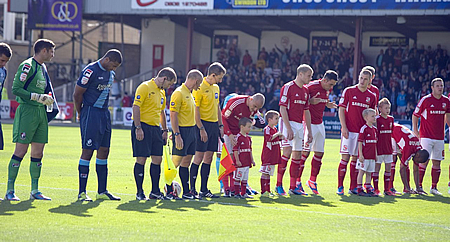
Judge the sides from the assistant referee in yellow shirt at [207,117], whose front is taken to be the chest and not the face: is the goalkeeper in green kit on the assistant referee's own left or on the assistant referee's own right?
on the assistant referee's own right

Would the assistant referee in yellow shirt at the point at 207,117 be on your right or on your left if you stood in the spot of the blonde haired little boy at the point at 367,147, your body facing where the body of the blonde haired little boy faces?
on your right

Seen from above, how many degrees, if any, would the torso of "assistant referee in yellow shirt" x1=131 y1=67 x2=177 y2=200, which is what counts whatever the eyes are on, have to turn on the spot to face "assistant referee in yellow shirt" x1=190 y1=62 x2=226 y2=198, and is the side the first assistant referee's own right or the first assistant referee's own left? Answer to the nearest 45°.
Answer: approximately 90° to the first assistant referee's own left

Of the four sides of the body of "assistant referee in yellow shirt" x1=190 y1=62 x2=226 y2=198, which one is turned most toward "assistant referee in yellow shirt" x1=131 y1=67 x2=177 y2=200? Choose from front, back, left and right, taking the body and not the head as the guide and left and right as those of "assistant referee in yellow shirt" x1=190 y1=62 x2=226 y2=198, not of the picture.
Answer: right

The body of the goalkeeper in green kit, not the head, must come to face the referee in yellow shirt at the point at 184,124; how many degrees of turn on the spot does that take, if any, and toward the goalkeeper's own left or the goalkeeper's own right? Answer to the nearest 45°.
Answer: approximately 45° to the goalkeeper's own left

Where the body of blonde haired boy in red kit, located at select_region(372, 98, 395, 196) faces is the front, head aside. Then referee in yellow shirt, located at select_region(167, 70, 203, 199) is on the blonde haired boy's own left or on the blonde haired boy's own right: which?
on the blonde haired boy's own right

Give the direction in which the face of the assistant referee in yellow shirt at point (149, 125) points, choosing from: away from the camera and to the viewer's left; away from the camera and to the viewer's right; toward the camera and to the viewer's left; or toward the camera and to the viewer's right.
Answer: toward the camera and to the viewer's right

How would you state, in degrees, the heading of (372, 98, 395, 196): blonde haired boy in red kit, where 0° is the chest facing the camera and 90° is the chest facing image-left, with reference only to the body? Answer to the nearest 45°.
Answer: approximately 315°

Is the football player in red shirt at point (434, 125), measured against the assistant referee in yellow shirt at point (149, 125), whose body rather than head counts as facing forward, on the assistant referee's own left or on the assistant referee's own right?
on the assistant referee's own left

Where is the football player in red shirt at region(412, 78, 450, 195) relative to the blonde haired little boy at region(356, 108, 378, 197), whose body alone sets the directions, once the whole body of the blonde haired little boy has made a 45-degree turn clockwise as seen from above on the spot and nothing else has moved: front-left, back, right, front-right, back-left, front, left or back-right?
back-left

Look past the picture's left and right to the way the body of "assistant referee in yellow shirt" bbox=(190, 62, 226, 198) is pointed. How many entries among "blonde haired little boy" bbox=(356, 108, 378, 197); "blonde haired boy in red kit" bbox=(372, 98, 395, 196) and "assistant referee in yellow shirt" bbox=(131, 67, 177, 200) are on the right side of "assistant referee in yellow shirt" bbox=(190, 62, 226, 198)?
1
